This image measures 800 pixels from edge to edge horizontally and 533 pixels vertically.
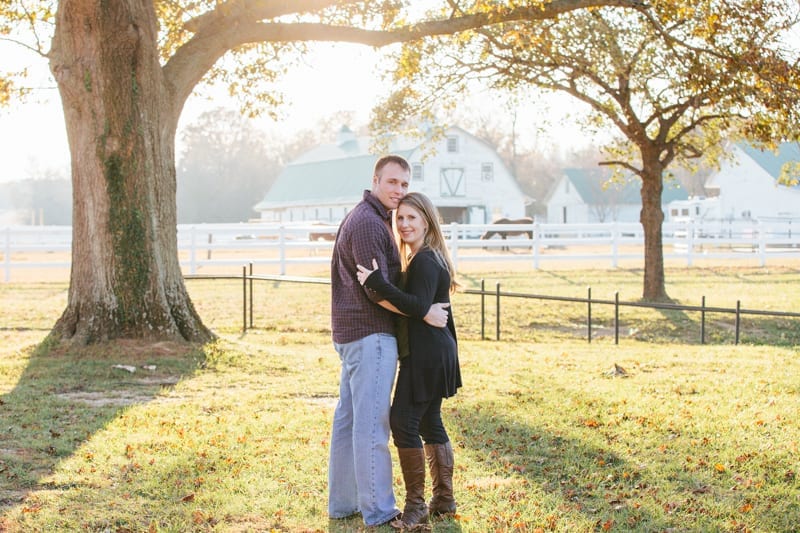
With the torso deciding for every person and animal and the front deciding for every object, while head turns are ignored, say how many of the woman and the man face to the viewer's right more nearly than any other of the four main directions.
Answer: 1

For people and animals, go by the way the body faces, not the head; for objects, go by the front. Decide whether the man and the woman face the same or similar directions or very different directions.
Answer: very different directions

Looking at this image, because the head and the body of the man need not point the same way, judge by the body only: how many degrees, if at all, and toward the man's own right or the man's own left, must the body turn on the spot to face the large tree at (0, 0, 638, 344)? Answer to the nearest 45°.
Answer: approximately 135° to the man's own left

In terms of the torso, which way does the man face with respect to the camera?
to the viewer's right

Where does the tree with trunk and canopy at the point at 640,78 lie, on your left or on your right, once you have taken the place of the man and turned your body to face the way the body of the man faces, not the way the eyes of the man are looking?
on your left

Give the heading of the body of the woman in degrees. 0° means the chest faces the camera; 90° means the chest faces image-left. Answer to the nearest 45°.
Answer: approximately 90°
